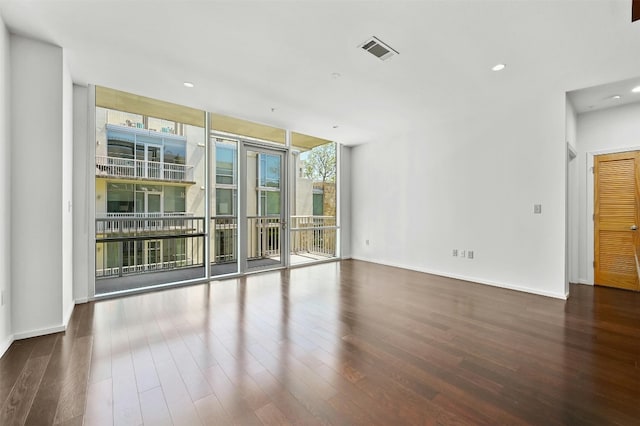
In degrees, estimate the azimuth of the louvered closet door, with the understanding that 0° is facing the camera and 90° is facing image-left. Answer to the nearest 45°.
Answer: approximately 45°
